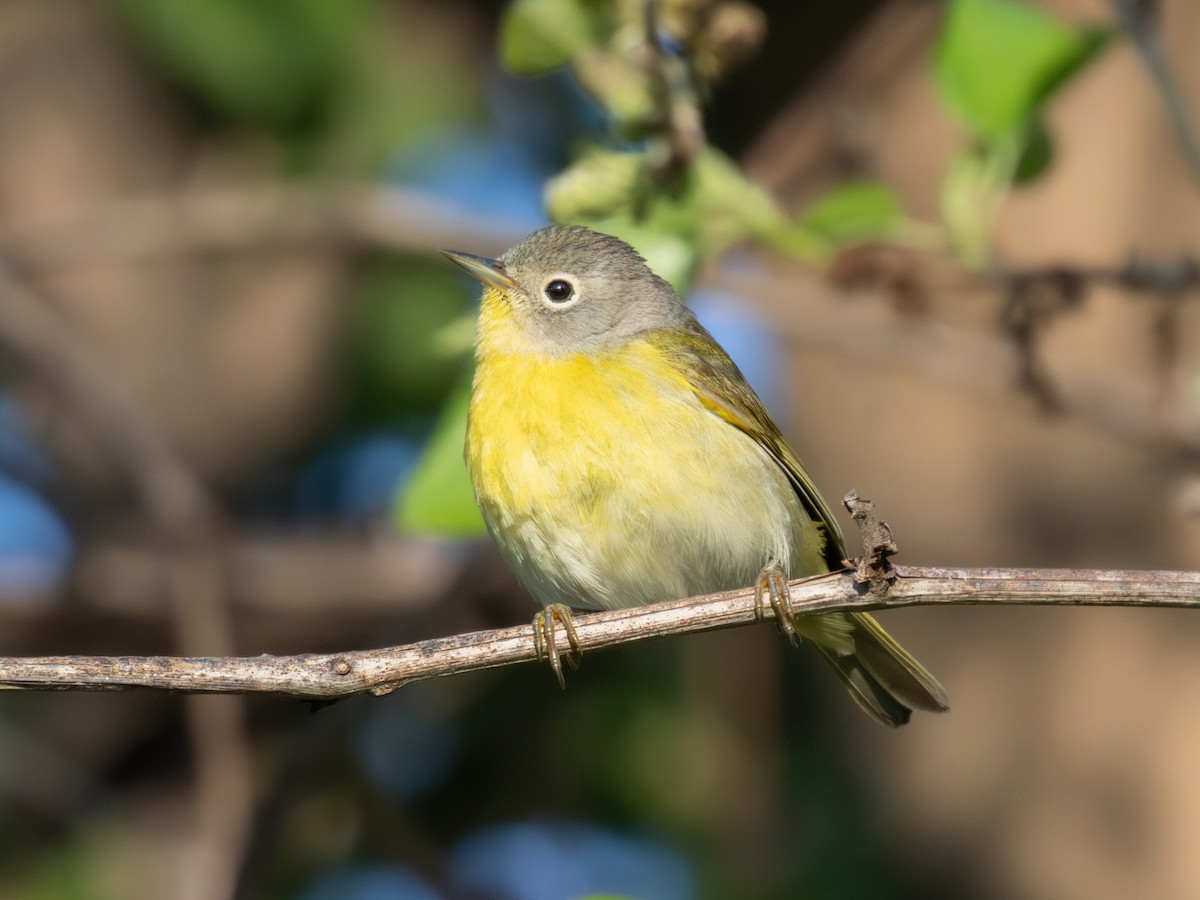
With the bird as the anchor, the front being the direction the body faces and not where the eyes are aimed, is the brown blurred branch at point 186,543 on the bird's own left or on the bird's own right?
on the bird's own right

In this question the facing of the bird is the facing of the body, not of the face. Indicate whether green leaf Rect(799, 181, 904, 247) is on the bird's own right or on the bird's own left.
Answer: on the bird's own left

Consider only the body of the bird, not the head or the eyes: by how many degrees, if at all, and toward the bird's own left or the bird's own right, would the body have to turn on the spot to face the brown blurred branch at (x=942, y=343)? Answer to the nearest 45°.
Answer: approximately 180°

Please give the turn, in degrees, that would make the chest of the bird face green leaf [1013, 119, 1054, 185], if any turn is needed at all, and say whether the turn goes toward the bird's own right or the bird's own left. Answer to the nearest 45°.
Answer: approximately 135° to the bird's own left

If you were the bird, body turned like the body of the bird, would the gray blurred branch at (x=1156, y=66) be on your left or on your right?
on your left

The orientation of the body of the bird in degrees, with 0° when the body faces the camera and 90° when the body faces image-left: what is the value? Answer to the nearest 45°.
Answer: approximately 45°

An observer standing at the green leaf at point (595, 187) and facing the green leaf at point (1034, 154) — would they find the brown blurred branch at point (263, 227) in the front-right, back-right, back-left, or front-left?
back-left
